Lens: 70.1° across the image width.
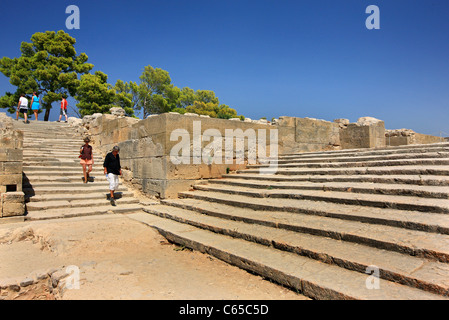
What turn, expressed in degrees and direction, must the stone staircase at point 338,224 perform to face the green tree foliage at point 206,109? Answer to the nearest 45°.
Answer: approximately 135° to its right

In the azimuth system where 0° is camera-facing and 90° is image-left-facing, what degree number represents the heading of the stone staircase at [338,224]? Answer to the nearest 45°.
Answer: approximately 45°

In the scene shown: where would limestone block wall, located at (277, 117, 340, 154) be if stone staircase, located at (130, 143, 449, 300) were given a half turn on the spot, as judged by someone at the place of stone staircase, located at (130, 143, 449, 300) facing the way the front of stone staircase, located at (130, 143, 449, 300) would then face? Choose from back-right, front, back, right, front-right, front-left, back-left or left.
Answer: front-left

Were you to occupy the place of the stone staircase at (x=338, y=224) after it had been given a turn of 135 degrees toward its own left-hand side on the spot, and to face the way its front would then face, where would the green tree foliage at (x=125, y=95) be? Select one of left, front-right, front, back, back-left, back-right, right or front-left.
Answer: back-left

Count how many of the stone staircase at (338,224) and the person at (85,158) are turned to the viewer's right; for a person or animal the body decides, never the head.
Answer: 0

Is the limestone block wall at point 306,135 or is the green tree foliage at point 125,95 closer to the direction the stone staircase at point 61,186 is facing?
the limestone block wall

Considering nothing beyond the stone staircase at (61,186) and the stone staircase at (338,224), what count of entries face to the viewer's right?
0

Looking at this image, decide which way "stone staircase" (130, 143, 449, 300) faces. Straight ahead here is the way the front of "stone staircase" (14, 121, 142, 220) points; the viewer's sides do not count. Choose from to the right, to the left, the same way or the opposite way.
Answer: to the right

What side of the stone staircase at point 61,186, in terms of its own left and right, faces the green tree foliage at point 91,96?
back

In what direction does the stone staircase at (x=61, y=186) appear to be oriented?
toward the camera
